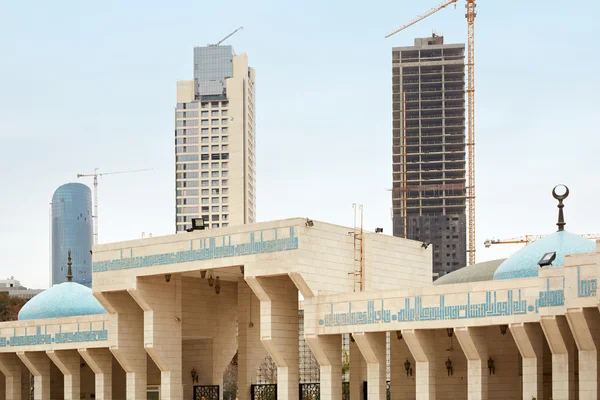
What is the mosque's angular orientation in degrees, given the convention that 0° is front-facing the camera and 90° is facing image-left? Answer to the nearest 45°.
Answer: approximately 45°
